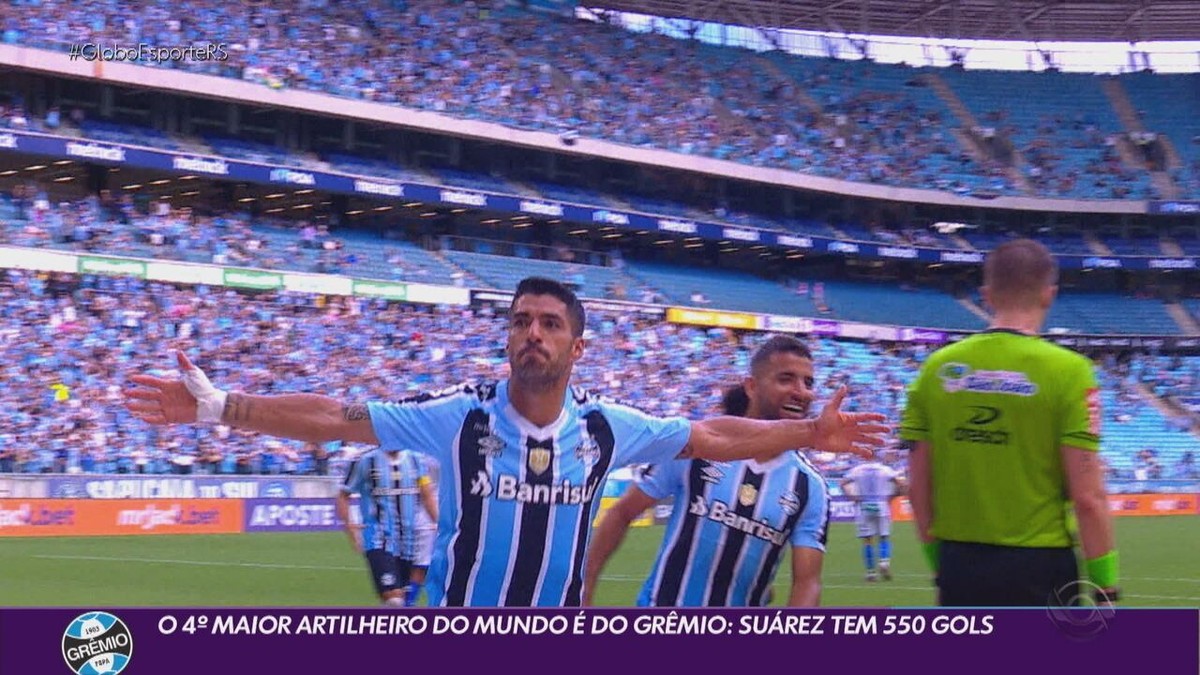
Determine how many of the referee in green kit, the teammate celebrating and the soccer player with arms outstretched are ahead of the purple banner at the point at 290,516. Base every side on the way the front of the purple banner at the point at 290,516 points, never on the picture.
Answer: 3

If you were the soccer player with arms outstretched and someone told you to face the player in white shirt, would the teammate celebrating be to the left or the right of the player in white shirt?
right

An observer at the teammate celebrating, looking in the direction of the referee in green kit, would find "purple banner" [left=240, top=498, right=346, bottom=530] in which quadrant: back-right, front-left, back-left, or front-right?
back-left

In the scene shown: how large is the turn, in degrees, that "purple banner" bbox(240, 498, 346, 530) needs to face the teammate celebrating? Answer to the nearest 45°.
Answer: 0° — it already faces them

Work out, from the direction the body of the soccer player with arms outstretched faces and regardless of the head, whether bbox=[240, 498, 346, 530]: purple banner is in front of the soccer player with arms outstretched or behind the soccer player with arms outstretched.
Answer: behind

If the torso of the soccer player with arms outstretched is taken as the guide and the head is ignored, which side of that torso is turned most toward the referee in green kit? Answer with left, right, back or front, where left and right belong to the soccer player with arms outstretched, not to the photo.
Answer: left
